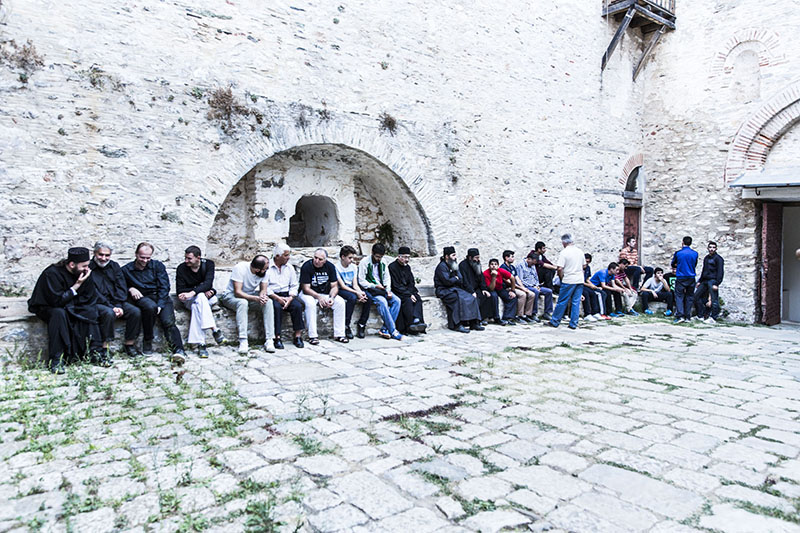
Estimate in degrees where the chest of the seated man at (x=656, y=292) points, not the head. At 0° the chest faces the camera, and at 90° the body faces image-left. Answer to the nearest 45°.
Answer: approximately 0°

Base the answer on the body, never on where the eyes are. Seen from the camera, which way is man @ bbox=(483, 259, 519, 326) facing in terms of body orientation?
toward the camera

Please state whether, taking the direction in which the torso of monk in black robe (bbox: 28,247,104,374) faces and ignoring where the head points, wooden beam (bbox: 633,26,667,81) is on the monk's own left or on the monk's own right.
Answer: on the monk's own left

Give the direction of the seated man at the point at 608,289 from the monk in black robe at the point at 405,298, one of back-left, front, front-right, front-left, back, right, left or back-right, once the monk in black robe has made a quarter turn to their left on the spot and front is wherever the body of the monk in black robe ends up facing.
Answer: front

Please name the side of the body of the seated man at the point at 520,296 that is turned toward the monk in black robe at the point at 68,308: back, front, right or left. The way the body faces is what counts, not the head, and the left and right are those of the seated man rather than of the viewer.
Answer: right

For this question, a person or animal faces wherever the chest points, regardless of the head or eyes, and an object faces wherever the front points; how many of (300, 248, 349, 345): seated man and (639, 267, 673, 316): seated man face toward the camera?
2

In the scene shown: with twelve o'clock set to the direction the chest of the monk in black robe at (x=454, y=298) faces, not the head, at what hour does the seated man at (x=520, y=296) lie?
The seated man is roughly at 9 o'clock from the monk in black robe.

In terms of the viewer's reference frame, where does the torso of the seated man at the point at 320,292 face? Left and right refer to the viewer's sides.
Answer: facing the viewer

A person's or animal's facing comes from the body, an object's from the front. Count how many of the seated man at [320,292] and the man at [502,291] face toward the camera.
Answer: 2

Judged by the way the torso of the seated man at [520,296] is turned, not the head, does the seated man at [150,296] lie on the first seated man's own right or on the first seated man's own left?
on the first seated man's own right

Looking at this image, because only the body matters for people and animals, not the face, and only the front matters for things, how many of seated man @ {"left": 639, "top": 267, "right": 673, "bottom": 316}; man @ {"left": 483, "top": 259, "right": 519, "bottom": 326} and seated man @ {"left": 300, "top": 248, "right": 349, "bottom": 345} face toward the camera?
3

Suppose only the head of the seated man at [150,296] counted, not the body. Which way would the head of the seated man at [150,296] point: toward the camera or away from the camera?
toward the camera

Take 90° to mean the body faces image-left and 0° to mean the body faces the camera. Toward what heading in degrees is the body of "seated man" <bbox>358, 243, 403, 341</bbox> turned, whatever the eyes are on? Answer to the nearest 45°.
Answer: approximately 315°

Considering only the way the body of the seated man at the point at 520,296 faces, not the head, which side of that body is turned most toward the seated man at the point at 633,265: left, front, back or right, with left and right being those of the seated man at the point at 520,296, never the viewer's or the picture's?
left
